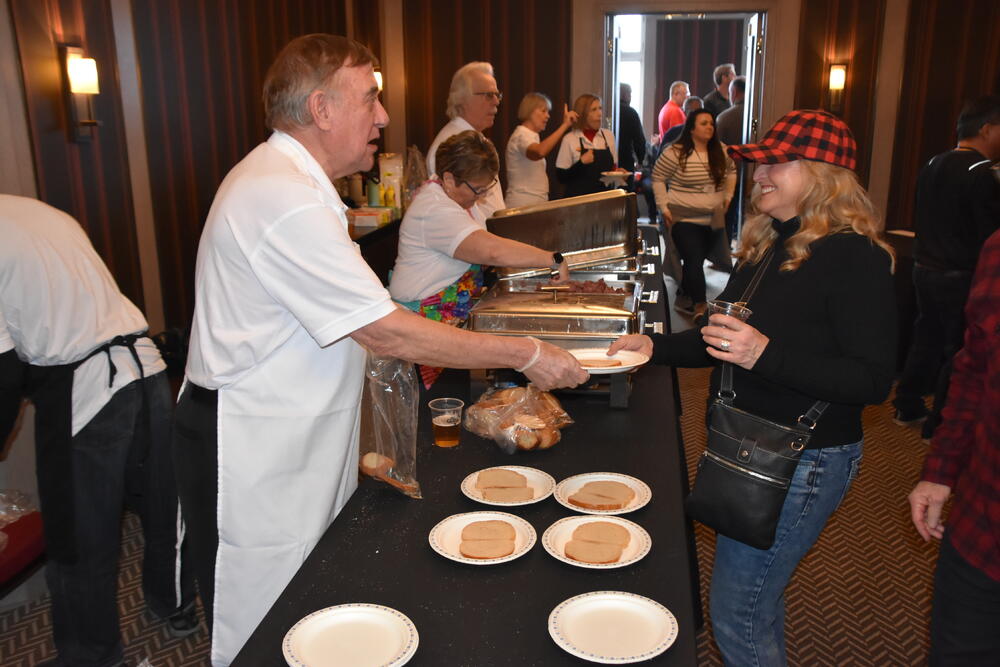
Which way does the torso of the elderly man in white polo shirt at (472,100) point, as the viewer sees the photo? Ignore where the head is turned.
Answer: to the viewer's right

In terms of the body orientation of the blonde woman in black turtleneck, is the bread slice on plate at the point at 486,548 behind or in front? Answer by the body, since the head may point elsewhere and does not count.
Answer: in front

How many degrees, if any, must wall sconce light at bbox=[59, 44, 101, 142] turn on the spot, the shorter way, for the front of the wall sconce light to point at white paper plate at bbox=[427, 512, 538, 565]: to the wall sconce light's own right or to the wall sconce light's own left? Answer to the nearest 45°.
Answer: approximately 45° to the wall sconce light's own right

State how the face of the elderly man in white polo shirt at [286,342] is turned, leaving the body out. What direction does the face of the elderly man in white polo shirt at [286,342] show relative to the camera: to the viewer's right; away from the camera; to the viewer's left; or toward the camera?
to the viewer's right

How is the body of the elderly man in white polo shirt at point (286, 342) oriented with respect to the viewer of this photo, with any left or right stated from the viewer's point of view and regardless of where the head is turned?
facing to the right of the viewer

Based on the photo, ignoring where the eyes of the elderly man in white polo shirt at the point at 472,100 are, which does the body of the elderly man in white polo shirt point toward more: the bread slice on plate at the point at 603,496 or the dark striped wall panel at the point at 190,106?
the bread slice on plate

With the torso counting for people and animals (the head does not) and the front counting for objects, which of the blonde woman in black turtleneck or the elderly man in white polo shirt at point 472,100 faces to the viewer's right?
the elderly man in white polo shirt

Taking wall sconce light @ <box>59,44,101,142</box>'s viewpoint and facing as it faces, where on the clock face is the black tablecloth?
The black tablecloth is roughly at 1 o'clock from the wall sconce light.

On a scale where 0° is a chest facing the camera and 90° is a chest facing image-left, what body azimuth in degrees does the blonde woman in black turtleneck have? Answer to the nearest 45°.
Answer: approximately 90°

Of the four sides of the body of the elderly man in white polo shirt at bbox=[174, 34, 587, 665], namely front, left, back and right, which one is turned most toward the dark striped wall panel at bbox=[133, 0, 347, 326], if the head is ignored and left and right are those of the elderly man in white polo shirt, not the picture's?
left

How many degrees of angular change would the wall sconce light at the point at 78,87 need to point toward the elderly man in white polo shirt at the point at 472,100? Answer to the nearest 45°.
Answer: approximately 45° to its left
